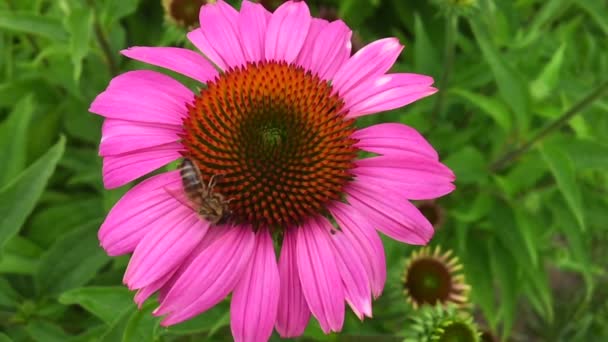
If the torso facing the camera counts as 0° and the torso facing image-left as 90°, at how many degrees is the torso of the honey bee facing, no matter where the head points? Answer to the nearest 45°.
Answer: approximately 315°

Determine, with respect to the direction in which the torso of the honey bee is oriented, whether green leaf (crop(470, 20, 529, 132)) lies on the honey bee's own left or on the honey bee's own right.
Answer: on the honey bee's own left

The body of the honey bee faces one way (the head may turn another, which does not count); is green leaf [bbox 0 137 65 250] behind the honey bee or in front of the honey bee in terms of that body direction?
behind

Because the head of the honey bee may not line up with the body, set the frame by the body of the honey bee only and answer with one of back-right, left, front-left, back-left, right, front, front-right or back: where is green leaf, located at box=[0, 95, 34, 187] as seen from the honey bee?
back

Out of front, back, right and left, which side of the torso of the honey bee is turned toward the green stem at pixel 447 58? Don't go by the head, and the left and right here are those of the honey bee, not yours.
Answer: left

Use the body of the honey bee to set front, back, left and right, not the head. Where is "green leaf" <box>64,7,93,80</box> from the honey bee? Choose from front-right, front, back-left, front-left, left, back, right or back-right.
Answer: back

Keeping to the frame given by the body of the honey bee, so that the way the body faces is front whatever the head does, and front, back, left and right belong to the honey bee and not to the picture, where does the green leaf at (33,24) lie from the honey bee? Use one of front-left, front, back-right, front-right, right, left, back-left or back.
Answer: back

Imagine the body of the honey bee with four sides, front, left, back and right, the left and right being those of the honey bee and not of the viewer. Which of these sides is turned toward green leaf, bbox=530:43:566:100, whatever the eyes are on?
left
